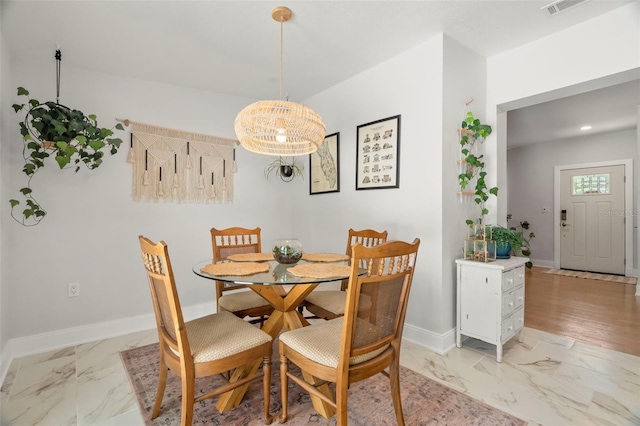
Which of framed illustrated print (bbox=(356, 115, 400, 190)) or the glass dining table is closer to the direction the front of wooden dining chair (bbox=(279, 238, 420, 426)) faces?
the glass dining table

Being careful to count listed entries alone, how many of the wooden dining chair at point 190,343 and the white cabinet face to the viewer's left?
0

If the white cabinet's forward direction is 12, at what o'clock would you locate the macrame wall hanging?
The macrame wall hanging is roughly at 4 o'clock from the white cabinet.

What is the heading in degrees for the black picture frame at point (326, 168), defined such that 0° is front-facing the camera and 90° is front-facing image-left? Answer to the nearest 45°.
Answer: approximately 45°

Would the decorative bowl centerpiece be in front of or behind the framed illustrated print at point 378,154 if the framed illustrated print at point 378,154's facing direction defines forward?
in front

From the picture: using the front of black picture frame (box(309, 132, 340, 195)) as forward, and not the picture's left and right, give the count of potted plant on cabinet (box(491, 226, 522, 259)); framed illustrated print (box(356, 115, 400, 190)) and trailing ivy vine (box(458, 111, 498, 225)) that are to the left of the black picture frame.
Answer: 3

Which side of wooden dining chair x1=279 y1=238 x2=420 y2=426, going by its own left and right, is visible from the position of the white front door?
right

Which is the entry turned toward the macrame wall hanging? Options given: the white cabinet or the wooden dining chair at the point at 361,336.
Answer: the wooden dining chair

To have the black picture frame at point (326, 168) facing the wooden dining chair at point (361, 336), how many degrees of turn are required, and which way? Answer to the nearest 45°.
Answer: approximately 45° to its left

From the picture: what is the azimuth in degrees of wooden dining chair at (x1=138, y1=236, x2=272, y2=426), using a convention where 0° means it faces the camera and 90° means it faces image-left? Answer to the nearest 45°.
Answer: approximately 225°

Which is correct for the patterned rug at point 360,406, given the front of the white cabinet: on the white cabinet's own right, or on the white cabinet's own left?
on the white cabinet's own right

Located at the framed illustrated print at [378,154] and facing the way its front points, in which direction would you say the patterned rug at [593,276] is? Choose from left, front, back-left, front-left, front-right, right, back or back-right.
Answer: back

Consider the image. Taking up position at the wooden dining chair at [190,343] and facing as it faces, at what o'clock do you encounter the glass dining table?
The glass dining table is roughly at 1 o'clock from the wooden dining chair.

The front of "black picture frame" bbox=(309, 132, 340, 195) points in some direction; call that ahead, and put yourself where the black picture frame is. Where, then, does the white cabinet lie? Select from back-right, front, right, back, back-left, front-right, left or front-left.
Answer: left
